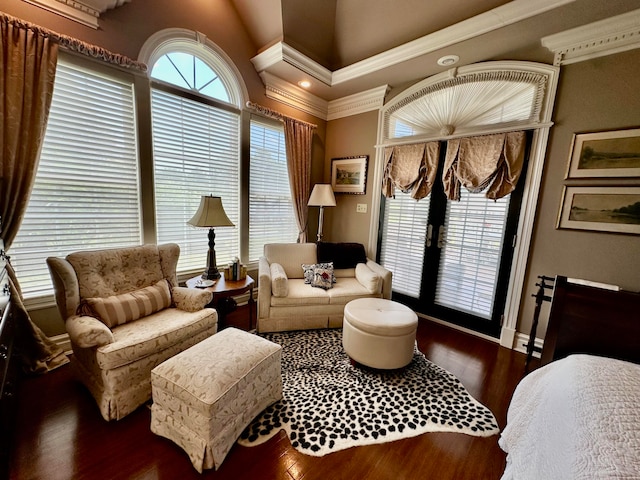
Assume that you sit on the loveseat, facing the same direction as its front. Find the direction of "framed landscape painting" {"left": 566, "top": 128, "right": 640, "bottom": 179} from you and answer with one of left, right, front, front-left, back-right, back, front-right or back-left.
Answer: left

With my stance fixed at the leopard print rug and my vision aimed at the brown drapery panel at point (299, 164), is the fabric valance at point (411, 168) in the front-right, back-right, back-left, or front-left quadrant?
front-right

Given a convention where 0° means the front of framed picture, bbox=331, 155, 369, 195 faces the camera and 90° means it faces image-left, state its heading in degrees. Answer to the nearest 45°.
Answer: approximately 45°

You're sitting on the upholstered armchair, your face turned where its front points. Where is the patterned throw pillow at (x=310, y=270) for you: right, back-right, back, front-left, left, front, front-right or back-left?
front-left

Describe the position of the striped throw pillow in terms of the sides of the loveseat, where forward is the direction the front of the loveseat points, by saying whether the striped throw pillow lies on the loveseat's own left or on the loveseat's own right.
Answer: on the loveseat's own right

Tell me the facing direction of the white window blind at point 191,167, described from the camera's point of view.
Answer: facing the viewer and to the right of the viewer

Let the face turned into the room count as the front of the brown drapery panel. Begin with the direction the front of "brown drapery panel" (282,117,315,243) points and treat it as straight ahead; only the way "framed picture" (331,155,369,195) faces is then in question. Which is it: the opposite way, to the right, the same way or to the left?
to the right

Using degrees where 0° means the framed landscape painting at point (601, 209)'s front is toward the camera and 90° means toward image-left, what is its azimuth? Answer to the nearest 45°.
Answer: approximately 45°

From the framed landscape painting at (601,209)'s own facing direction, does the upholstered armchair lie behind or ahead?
ahead

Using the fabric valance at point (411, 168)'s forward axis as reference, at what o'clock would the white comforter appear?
The white comforter is roughly at 10 o'clock from the fabric valance.

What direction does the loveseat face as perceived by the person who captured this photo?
facing the viewer

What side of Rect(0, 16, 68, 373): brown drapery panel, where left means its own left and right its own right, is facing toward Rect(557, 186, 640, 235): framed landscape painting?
front

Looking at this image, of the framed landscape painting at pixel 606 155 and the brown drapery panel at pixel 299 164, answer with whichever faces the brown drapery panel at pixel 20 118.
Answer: the framed landscape painting

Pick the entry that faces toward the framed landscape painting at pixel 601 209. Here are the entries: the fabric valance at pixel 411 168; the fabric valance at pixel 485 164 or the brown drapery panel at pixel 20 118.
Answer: the brown drapery panel

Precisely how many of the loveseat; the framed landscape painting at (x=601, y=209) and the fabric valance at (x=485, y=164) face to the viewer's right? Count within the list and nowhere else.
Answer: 0

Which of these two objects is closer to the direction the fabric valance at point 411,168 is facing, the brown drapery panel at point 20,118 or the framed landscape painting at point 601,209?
the brown drapery panel

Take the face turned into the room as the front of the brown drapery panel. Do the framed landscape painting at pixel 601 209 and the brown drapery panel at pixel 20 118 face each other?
yes

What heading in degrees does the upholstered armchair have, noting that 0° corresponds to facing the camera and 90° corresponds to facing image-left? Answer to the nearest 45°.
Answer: approximately 315°

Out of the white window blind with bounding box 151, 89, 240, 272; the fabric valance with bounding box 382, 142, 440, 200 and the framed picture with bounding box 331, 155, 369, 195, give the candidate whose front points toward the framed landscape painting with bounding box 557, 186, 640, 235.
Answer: the white window blind
